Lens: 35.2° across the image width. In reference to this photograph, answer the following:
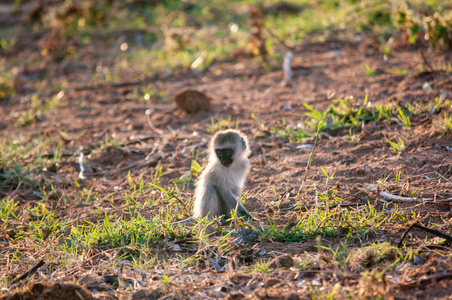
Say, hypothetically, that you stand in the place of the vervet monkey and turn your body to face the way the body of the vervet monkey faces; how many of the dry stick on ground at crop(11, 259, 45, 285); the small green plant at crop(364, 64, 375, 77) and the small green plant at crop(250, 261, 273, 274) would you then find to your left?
1

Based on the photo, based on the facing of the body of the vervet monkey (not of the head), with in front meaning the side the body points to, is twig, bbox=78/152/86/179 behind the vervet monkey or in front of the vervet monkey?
behind

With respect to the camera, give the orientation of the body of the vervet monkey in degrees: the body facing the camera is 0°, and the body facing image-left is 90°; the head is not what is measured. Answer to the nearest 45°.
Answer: approximately 315°

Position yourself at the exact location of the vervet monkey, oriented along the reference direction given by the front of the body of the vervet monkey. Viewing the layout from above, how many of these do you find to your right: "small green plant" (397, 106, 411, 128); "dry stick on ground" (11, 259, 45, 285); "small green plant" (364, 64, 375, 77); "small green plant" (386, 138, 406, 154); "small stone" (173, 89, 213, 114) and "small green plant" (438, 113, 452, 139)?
1

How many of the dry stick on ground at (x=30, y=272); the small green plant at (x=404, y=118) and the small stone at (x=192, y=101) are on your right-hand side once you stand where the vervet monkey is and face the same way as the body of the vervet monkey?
1

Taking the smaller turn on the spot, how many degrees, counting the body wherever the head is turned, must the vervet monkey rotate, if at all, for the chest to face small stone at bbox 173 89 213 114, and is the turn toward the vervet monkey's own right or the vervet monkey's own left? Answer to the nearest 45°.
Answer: approximately 135° to the vervet monkey's own left

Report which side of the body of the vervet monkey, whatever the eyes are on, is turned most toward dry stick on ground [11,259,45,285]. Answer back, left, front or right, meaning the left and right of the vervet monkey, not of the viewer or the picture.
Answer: right

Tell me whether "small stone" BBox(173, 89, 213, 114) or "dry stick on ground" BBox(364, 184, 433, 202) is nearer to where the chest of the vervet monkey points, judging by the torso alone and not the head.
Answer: the dry stick on ground

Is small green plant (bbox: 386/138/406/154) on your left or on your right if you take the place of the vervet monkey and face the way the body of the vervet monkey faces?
on your left

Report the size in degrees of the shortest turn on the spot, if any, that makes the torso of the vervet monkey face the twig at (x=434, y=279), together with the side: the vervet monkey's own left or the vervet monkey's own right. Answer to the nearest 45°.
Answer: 0° — it already faces it

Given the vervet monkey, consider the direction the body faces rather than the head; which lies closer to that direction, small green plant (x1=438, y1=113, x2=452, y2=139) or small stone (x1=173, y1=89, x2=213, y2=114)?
the small green plant

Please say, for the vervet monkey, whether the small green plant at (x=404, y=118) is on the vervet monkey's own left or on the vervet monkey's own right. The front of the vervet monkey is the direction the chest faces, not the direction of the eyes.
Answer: on the vervet monkey's own left
